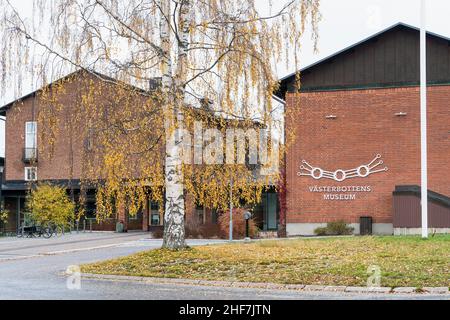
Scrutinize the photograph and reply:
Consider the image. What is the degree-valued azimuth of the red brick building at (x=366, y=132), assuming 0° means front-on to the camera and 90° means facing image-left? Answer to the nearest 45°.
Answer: approximately 0°

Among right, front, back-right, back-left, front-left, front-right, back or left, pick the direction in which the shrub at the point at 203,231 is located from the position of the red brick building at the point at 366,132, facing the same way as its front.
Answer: right

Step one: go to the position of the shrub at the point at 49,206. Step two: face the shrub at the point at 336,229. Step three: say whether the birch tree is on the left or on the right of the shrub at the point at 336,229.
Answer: right

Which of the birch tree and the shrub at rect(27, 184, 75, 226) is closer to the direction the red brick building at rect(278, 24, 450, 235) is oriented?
the birch tree

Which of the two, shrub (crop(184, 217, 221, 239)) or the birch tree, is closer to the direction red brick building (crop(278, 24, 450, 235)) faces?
the birch tree

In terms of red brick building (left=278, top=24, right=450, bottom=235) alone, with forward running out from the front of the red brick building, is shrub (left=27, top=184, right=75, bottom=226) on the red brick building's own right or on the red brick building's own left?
on the red brick building's own right
